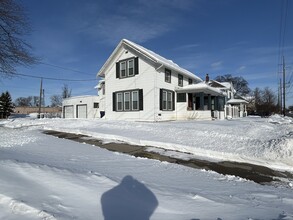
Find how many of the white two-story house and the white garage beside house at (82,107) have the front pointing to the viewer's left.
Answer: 0

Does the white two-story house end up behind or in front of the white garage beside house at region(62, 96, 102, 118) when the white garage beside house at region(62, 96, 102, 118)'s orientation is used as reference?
in front
